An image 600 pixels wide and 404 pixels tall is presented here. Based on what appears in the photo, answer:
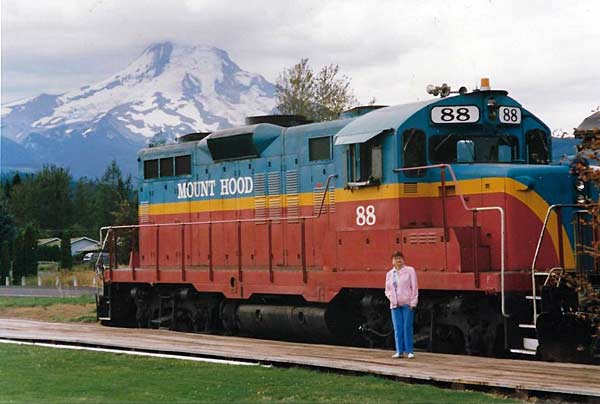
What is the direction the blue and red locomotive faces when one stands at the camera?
facing the viewer and to the right of the viewer

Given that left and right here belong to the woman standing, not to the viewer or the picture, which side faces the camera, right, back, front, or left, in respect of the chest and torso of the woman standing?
front
